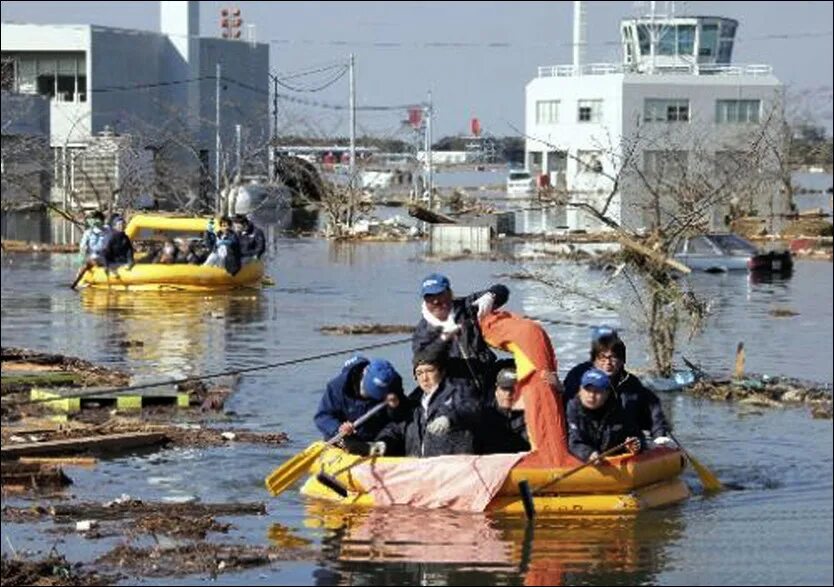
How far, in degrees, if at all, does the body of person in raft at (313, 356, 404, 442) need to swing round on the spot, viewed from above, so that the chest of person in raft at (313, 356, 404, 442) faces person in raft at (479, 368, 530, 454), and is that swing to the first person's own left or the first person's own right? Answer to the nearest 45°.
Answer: approximately 45° to the first person's own left

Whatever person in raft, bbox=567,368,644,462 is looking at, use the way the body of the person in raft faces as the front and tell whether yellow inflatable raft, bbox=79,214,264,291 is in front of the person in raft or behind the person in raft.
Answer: behind

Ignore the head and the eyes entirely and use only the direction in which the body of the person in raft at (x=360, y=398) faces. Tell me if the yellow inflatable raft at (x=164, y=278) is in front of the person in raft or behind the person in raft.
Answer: behind

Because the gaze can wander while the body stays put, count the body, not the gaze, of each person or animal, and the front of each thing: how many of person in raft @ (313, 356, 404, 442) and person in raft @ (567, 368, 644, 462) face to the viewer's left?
0

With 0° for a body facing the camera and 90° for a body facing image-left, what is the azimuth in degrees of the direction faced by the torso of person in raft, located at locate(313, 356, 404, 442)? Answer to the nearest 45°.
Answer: approximately 315°

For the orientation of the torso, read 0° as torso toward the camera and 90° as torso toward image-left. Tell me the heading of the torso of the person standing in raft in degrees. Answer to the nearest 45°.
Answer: approximately 45°

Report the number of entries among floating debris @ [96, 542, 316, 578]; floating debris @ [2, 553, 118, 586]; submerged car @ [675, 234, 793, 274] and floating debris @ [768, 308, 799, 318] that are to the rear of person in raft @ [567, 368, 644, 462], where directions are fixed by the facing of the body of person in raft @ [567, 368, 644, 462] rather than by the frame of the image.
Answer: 2

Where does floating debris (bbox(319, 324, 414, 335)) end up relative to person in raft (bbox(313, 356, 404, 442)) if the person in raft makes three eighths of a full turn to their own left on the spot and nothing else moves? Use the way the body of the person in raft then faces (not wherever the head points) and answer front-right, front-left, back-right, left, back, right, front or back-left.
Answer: front

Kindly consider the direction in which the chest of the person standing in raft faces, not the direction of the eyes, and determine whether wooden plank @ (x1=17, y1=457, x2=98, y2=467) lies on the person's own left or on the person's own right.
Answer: on the person's own right
